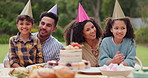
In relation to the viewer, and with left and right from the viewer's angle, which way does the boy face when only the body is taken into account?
facing the viewer

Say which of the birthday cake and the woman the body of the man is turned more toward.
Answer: the birthday cake

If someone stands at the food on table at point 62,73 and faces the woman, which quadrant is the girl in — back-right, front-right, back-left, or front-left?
front-right

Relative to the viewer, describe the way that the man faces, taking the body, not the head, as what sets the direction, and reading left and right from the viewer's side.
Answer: facing the viewer and to the left of the viewer

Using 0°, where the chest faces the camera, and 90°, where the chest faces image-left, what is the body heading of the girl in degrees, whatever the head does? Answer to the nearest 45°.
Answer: approximately 0°

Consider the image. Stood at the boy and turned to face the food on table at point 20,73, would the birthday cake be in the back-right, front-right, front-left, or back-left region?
front-left

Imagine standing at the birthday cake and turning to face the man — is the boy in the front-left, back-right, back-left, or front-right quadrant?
front-left

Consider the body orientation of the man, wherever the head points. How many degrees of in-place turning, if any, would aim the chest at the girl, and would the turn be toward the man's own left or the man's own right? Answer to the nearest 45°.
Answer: approximately 90° to the man's own left

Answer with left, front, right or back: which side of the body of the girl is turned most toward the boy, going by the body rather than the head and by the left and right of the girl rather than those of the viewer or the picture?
right

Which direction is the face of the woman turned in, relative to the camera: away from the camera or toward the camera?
toward the camera
